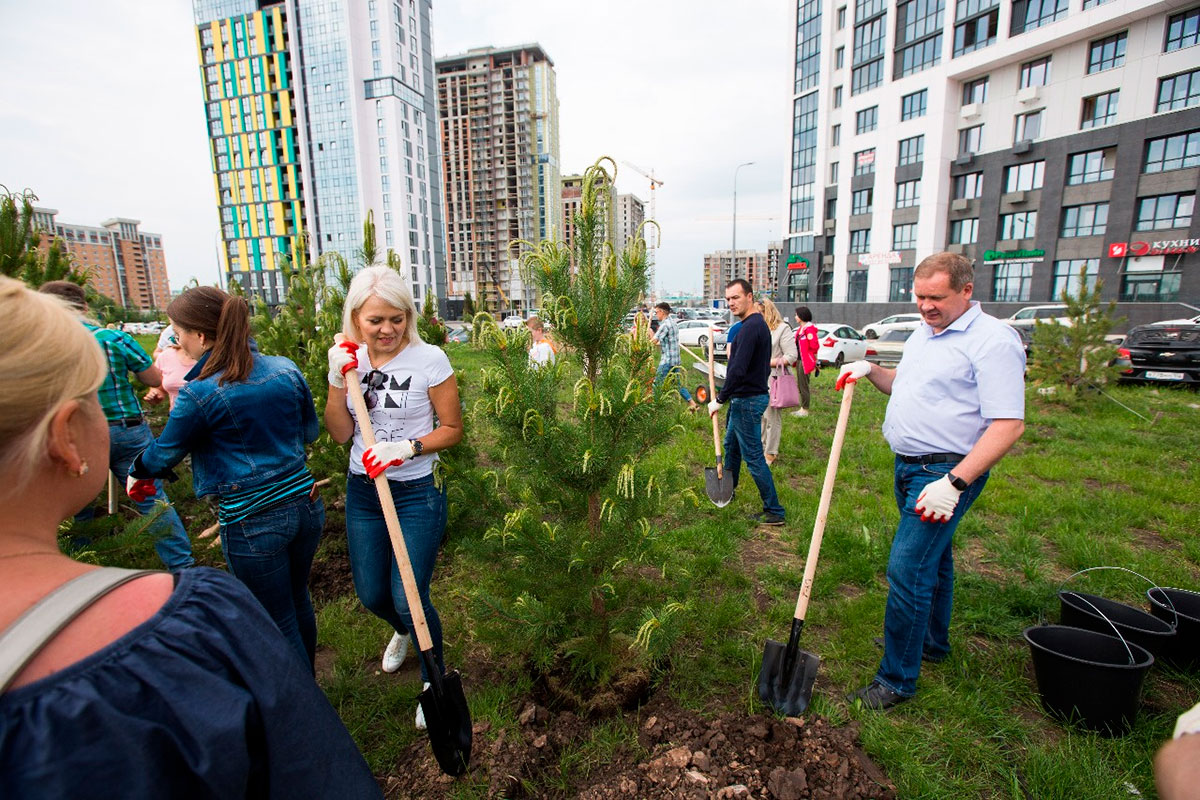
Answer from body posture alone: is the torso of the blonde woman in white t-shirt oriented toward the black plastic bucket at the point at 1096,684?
no

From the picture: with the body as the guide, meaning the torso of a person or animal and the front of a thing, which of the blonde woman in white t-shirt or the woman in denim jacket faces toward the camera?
the blonde woman in white t-shirt

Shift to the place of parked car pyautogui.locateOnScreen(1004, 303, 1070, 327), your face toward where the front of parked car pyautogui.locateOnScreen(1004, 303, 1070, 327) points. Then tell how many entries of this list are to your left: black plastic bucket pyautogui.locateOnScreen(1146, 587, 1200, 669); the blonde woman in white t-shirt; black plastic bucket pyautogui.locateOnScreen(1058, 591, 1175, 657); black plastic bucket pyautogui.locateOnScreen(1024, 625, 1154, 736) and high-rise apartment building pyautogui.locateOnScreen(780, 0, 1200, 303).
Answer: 4

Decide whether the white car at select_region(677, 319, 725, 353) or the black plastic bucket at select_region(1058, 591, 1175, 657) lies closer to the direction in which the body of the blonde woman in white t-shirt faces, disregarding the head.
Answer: the black plastic bucket

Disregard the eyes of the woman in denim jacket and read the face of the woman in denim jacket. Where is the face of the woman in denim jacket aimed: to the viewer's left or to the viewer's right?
to the viewer's left

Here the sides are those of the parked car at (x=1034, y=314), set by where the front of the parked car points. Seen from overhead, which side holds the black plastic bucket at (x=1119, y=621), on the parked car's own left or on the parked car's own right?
on the parked car's own left

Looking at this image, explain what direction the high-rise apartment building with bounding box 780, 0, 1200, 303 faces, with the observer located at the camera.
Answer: facing the viewer and to the left of the viewer

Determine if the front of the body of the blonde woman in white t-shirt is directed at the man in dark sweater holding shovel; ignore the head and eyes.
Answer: no

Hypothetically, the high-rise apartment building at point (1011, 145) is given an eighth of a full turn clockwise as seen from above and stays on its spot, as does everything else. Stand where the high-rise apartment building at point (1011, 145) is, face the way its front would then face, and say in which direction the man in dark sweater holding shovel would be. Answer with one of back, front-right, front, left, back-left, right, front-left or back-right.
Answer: left

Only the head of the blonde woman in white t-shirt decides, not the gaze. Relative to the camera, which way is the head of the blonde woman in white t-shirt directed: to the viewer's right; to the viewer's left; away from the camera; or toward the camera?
toward the camera

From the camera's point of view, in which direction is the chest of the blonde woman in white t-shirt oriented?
toward the camera
